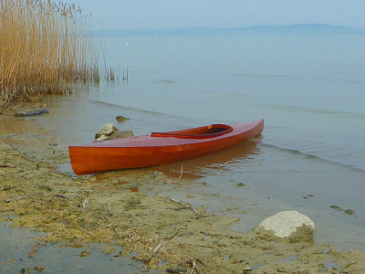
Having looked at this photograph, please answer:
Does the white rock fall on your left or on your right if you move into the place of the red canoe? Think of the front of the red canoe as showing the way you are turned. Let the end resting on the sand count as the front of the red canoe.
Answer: on your left

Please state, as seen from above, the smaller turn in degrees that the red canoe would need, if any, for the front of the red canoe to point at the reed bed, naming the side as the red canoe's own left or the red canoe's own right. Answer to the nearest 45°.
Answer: approximately 90° to the red canoe's own right
